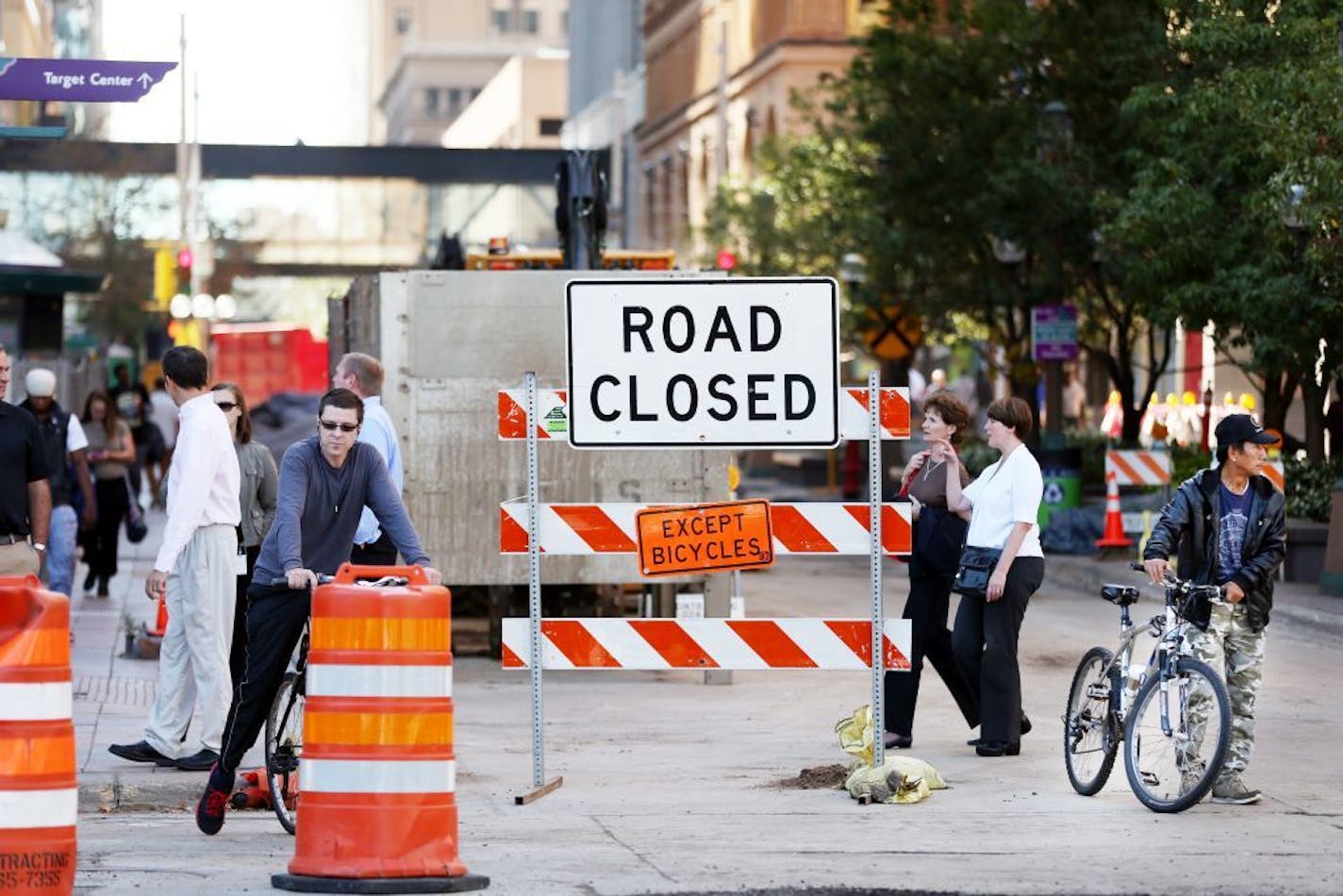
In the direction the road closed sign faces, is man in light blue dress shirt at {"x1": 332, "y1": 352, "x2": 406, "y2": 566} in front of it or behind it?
behind

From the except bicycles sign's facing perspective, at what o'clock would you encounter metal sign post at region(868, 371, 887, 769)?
The metal sign post is roughly at 9 o'clock from the except bicycles sign.

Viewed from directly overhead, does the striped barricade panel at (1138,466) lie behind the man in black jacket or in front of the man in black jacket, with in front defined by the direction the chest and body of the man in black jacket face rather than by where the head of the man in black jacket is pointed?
behind

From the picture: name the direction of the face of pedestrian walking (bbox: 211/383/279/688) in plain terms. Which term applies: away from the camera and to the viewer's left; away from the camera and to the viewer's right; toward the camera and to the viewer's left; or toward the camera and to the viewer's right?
toward the camera and to the viewer's left

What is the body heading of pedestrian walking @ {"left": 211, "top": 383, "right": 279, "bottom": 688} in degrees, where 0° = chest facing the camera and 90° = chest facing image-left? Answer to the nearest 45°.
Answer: approximately 45°

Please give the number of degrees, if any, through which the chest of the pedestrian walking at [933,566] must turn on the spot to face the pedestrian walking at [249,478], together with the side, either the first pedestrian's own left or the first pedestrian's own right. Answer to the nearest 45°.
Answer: approximately 45° to the first pedestrian's own right

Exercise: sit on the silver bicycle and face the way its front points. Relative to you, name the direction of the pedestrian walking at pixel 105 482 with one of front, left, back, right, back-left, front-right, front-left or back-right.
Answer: back

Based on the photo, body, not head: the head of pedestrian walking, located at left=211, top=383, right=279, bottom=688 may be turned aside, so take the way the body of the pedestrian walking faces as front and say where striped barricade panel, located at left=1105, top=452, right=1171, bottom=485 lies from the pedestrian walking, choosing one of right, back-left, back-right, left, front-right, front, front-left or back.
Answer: back

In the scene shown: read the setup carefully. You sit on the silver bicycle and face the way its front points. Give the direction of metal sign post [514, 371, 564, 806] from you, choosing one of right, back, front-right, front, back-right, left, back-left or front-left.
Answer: back-right

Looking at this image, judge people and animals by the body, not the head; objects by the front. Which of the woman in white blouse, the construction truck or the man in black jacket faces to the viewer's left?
the woman in white blouse
